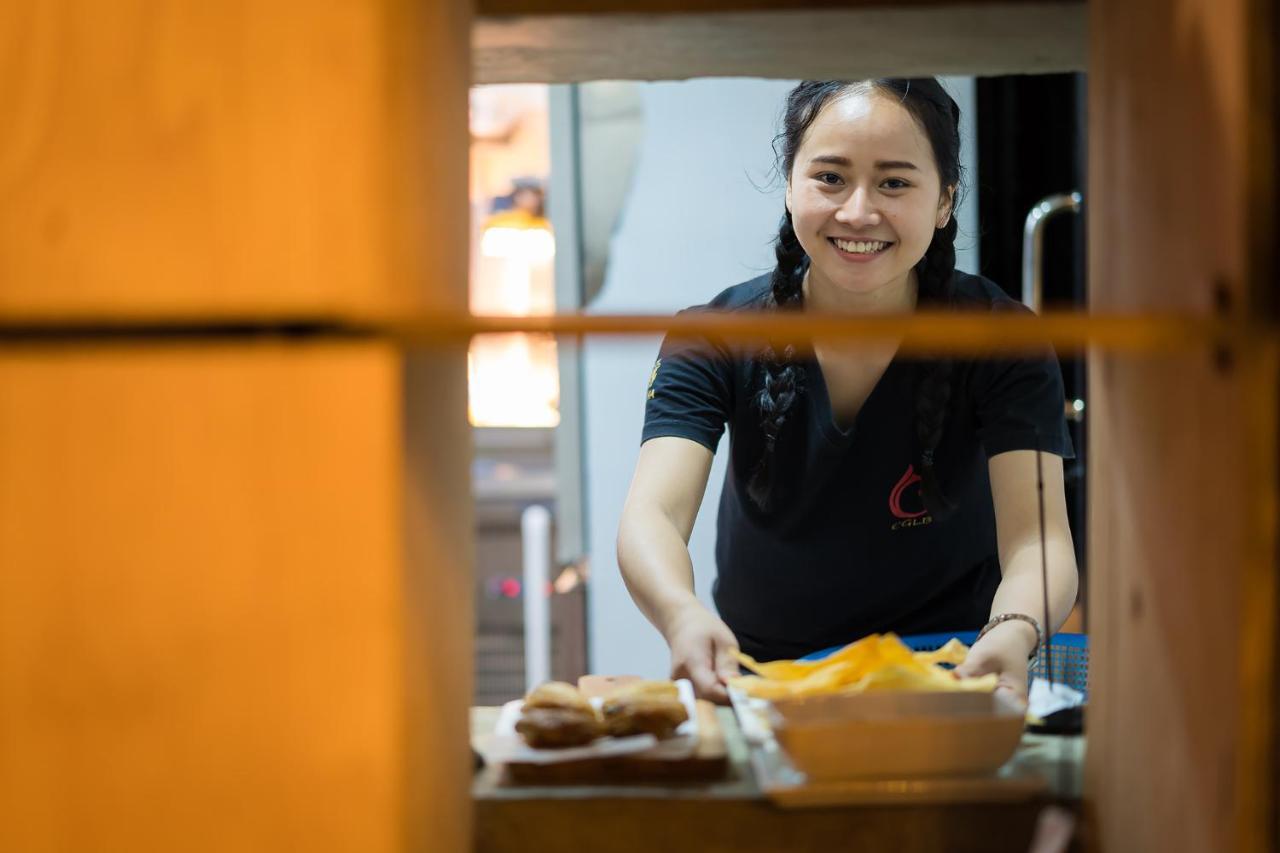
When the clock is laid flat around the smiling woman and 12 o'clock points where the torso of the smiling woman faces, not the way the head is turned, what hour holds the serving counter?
The serving counter is roughly at 12 o'clock from the smiling woman.

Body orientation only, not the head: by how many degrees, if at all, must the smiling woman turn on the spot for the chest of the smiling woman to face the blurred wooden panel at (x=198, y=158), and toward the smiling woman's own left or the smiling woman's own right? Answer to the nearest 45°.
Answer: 0° — they already face it

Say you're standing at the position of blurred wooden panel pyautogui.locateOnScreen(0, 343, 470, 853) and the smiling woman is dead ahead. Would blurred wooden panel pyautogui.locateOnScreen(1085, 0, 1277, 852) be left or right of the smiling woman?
right

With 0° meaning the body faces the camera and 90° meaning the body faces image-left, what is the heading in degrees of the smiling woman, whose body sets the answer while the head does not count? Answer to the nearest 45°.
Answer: approximately 0°

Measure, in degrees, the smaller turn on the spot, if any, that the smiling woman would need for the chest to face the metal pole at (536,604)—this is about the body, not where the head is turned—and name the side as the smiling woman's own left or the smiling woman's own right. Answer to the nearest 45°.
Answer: approximately 135° to the smiling woman's own right

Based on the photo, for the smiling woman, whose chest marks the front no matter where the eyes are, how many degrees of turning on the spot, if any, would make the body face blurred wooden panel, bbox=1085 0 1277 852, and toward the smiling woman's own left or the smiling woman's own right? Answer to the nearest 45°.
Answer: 0° — they already face it

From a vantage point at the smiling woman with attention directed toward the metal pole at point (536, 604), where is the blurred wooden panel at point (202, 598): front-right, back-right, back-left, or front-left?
back-left

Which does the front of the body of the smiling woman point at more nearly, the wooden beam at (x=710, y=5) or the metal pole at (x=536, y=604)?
the wooden beam

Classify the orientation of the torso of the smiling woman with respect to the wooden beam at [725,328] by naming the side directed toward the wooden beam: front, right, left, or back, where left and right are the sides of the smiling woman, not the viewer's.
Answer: front
